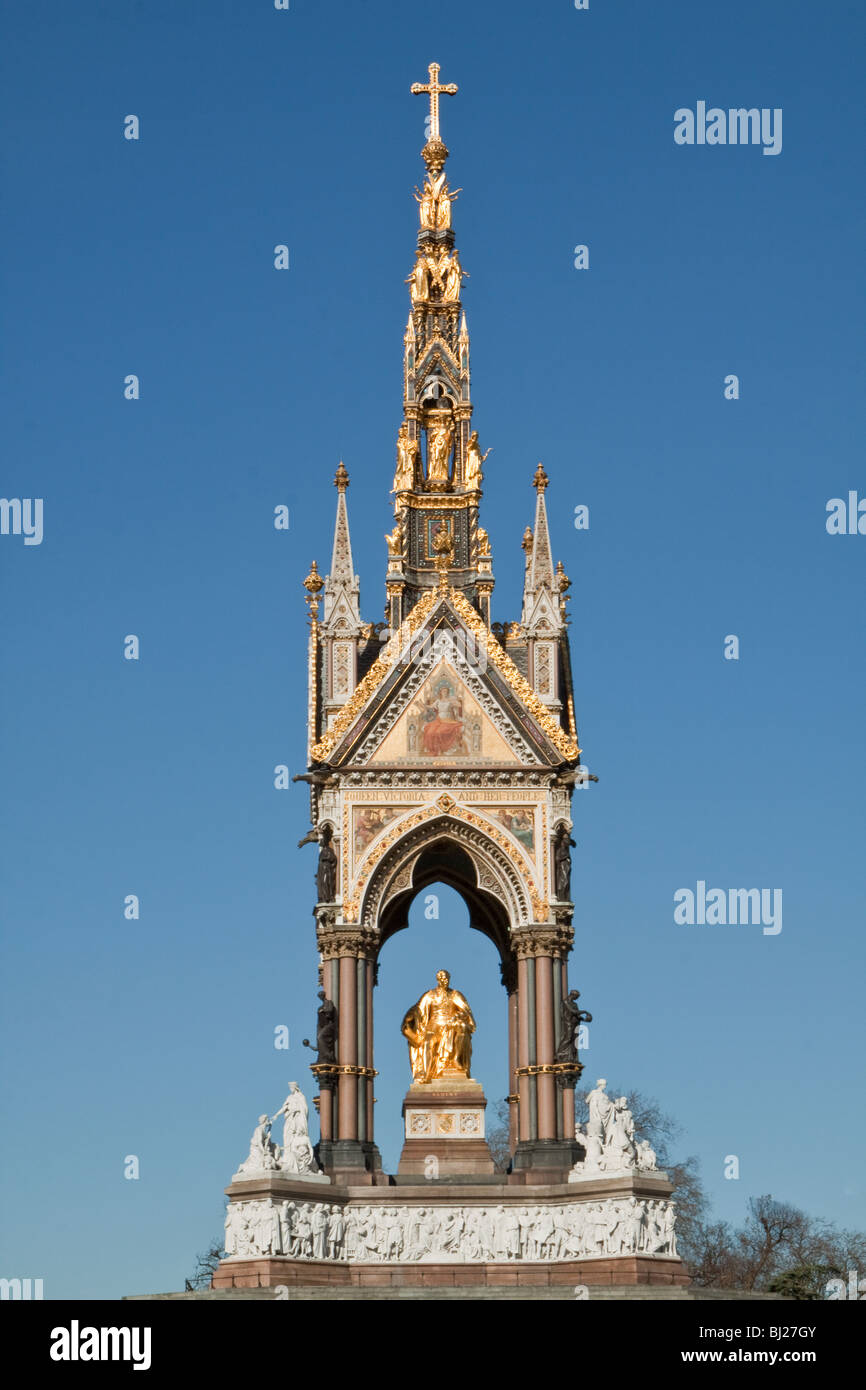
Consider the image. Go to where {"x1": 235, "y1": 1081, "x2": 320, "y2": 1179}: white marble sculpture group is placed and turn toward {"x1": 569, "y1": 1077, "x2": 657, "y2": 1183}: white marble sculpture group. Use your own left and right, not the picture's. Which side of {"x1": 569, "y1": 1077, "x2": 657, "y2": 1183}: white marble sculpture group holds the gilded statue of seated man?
left

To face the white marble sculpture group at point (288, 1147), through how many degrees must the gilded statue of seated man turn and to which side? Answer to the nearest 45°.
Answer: approximately 45° to its right

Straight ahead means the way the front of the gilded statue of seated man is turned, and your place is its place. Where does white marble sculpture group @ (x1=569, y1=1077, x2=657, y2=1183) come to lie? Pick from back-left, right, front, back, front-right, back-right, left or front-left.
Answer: front-left

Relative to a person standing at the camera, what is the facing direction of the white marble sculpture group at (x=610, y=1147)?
facing the viewer and to the right of the viewer

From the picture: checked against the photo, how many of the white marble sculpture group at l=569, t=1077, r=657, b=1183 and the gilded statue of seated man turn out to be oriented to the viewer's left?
0

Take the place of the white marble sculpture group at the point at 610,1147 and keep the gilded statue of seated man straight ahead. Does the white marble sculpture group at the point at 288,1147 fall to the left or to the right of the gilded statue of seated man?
left

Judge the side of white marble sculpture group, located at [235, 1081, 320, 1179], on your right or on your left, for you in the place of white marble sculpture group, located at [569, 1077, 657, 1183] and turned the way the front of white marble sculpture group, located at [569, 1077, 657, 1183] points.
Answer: on your right

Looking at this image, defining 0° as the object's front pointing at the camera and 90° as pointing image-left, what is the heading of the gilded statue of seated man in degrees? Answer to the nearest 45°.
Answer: approximately 0°
